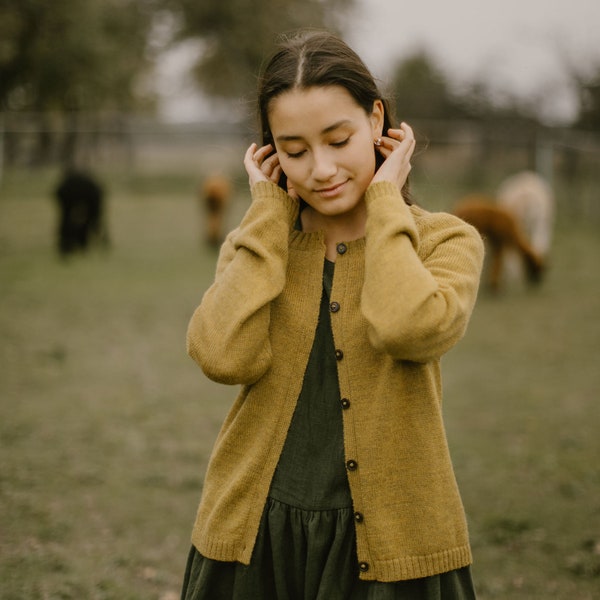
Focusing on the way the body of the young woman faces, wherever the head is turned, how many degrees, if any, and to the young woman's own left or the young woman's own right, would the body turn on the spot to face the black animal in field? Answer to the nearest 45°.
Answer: approximately 180°

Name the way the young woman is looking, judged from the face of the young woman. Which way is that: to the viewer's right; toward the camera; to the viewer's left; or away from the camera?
toward the camera

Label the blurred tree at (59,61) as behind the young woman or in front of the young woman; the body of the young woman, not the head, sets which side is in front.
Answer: behind

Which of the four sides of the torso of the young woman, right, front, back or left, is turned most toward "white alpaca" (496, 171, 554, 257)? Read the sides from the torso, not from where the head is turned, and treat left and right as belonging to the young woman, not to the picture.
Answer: back

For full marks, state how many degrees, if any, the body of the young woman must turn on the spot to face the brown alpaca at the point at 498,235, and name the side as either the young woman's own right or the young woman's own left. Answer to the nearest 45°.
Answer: approximately 180°

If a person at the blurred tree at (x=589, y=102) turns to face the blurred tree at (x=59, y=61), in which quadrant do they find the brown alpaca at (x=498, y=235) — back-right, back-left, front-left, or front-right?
front-left

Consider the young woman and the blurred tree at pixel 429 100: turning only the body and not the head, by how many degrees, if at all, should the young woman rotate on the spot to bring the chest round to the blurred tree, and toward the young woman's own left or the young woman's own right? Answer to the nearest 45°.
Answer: approximately 180°

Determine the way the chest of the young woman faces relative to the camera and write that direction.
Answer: toward the camera

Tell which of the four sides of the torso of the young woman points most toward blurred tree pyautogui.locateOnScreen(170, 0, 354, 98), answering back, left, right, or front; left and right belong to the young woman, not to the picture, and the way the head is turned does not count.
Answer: back

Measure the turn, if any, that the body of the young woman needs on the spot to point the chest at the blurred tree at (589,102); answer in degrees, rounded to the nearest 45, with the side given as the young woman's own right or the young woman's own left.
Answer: approximately 180°

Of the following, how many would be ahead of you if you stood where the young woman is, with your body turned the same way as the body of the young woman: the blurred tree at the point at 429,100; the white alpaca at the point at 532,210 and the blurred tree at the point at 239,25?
0

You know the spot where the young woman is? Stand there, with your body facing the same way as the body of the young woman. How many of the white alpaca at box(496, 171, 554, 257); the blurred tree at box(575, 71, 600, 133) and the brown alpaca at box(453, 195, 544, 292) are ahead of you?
0

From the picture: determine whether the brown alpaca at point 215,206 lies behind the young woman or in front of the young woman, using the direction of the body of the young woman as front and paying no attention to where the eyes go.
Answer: behind
